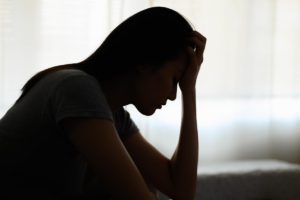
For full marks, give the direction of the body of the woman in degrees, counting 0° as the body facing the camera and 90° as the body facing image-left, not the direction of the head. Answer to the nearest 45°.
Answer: approximately 270°

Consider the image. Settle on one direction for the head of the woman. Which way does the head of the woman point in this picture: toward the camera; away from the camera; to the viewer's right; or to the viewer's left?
to the viewer's right
